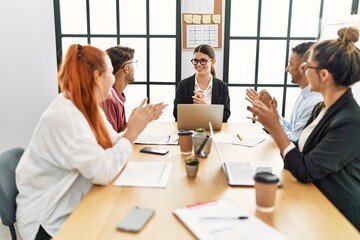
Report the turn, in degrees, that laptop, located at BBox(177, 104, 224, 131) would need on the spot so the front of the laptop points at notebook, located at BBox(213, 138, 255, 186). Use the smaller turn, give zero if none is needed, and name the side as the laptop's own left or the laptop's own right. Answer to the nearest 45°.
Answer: approximately 180°

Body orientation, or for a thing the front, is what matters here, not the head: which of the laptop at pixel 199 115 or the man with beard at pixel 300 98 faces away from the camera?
the laptop

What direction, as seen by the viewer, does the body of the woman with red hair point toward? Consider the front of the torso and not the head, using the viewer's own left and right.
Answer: facing away from the viewer and to the right of the viewer

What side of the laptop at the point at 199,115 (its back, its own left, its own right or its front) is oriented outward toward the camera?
back

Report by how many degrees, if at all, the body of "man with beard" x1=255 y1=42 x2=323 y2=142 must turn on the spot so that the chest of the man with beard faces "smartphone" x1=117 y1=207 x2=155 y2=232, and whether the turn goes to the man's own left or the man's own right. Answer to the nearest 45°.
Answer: approximately 90° to the man's own left

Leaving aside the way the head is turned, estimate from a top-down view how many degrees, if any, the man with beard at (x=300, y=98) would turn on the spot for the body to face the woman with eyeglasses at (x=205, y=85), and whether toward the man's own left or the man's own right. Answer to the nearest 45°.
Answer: approximately 45° to the man's own right

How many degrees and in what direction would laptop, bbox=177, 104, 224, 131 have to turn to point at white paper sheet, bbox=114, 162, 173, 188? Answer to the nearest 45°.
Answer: approximately 180°

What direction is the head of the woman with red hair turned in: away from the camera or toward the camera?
away from the camera

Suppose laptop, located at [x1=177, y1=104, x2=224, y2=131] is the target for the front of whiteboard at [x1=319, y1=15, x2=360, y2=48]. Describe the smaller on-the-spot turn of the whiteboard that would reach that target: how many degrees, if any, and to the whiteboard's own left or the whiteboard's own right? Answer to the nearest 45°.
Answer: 0° — it already faces it

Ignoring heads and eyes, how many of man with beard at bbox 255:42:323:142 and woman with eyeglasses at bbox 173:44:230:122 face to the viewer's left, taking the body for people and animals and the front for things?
1
